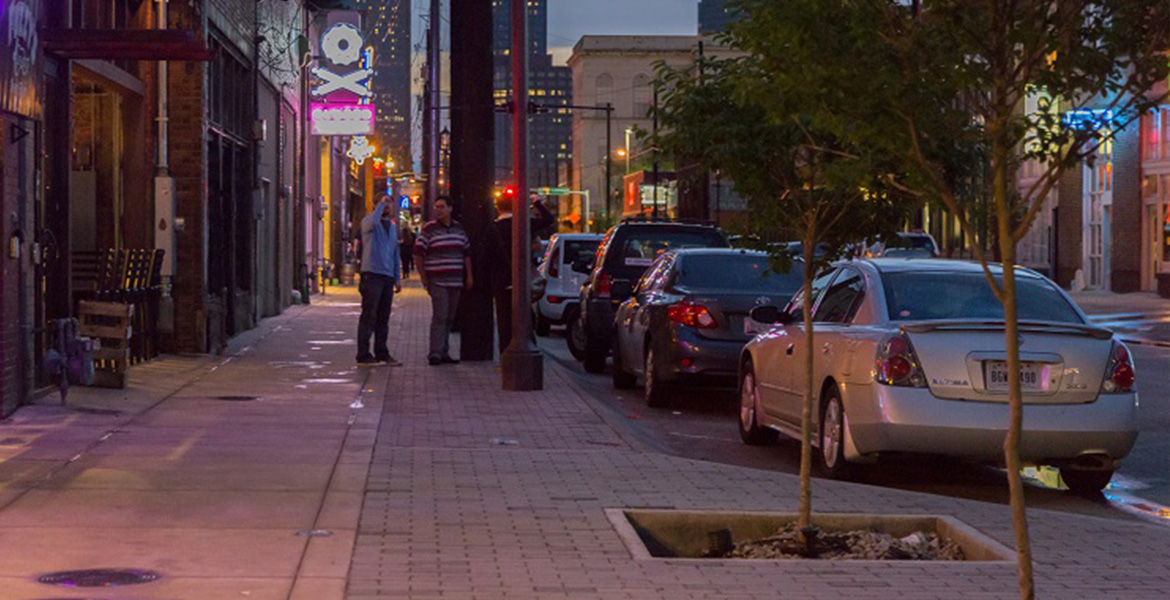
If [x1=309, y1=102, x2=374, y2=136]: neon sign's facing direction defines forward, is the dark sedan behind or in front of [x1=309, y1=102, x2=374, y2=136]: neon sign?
in front

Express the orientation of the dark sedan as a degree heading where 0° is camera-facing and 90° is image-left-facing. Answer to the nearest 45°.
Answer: approximately 135°

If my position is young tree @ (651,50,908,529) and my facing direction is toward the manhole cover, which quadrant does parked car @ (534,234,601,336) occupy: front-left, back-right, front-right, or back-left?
back-right

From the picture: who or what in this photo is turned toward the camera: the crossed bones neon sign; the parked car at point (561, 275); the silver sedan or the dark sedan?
the crossed bones neon sign

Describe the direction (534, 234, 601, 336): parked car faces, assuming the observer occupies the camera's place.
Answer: facing away from the viewer and to the left of the viewer

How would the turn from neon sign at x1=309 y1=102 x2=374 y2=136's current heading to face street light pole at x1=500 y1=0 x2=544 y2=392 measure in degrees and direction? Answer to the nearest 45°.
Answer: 0° — it already faces it

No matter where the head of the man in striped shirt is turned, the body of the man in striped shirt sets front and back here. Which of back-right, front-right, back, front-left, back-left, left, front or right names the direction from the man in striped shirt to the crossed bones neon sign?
back

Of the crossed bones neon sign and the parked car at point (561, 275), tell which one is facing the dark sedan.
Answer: the crossed bones neon sign

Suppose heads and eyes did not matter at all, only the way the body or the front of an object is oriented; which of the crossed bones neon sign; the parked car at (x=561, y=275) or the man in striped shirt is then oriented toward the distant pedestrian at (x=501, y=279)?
the crossed bones neon sign

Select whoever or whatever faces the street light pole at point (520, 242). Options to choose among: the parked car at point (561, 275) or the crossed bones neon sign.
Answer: the crossed bones neon sign

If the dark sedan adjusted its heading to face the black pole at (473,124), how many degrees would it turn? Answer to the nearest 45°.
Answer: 0° — it already faces it
